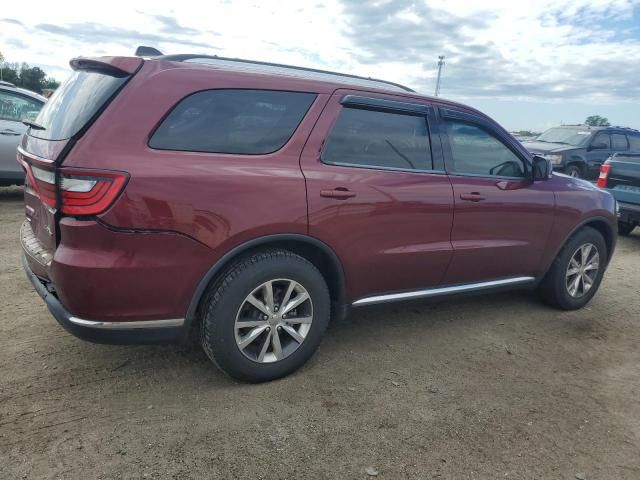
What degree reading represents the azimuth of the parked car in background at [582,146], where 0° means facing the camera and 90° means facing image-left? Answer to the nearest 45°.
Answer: approximately 45°

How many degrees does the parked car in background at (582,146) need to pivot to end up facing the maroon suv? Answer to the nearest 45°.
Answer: approximately 45° to its left

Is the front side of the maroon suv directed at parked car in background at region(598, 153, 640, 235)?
yes

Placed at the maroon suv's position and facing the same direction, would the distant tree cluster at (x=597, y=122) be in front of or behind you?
in front

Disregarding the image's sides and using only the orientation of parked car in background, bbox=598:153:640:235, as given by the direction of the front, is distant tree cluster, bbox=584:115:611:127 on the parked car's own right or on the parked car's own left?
on the parked car's own left

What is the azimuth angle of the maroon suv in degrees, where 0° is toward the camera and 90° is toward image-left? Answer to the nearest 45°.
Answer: approximately 225°

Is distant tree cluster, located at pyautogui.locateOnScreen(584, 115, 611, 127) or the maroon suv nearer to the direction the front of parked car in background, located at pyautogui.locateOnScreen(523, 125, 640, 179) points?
the maroon suv

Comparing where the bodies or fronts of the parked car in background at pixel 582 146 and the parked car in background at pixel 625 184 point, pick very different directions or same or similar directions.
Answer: very different directions

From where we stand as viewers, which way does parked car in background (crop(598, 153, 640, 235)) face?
facing away from the viewer and to the right of the viewer

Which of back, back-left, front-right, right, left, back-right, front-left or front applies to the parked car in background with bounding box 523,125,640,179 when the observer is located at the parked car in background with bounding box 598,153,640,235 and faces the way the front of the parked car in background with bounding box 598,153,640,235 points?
front-left
